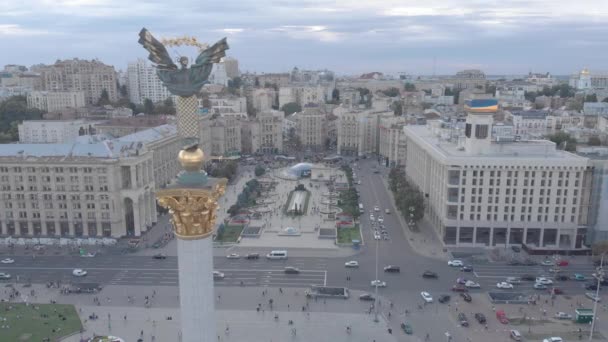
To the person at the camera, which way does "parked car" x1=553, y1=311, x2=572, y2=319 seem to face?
facing to the right of the viewer

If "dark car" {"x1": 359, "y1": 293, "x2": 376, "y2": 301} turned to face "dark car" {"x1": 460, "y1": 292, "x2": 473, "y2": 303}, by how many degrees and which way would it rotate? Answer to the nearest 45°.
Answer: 0° — it already faces it

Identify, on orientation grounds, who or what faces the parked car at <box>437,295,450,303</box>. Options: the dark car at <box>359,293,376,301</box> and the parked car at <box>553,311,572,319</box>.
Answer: the dark car

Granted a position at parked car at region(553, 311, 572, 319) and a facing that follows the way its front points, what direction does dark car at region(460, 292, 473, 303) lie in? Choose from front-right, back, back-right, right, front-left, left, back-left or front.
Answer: back

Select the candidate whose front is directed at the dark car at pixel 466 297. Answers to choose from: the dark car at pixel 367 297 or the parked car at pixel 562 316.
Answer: the dark car at pixel 367 297

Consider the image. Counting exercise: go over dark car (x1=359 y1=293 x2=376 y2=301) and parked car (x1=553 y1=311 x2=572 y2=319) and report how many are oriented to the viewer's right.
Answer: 2

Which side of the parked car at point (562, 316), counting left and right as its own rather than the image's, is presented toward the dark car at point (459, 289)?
back

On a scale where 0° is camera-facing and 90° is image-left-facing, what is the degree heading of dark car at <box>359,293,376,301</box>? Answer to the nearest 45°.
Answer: approximately 270°
